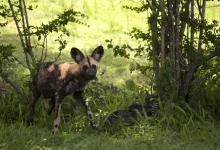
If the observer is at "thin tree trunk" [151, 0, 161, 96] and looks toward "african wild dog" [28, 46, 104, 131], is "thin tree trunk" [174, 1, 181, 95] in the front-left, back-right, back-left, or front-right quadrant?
back-left

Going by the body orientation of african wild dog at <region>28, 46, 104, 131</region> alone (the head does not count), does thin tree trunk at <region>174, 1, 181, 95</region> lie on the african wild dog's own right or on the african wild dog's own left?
on the african wild dog's own left

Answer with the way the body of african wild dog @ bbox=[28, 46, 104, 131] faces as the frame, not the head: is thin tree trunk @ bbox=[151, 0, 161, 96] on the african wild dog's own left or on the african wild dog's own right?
on the african wild dog's own left

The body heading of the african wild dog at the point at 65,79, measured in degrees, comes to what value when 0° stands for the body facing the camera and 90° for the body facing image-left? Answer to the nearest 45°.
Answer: approximately 315°
